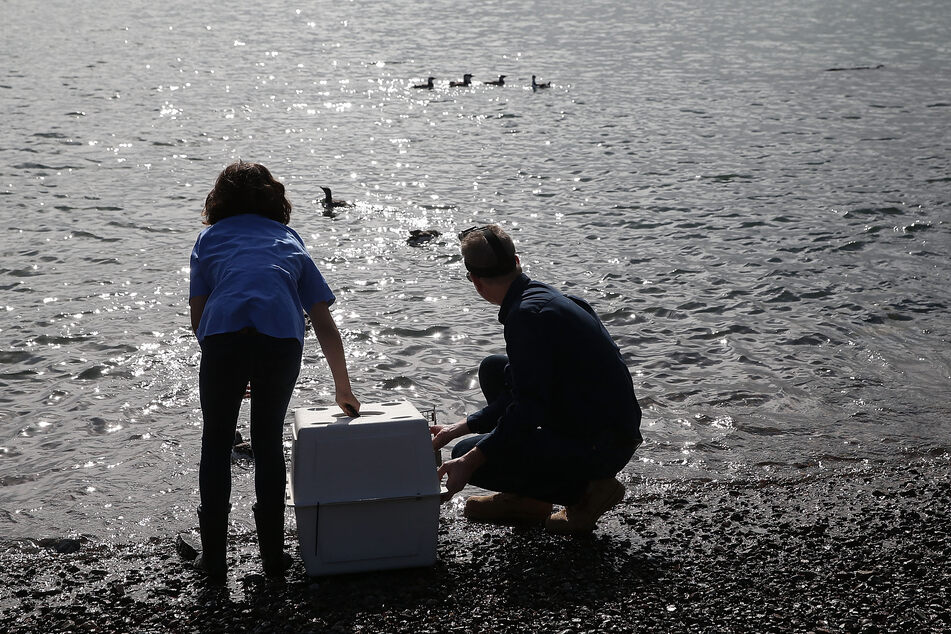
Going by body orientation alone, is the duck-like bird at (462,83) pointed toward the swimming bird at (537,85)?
yes

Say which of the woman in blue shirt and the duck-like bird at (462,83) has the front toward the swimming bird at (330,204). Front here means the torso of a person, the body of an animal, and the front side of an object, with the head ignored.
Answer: the woman in blue shirt

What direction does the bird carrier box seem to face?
away from the camera

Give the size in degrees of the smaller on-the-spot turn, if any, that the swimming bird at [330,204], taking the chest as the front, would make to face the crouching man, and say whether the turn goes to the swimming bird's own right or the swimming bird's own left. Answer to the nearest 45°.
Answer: approximately 90° to the swimming bird's own left

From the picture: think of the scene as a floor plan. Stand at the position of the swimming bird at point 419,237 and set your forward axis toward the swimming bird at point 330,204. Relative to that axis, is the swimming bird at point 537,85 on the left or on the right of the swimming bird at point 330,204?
right

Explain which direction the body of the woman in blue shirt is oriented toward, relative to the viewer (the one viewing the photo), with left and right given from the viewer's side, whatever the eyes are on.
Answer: facing away from the viewer

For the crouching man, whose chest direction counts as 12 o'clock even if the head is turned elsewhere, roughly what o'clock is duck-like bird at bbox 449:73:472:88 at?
The duck-like bird is roughly at 3 o'clock from the crouching man.

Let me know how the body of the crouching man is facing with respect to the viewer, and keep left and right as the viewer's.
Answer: facing to the left of the viewer

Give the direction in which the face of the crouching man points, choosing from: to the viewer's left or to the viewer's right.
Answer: to the viewer's left

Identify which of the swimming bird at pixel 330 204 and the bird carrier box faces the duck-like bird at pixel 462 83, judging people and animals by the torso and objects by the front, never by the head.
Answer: the bird carrier box
